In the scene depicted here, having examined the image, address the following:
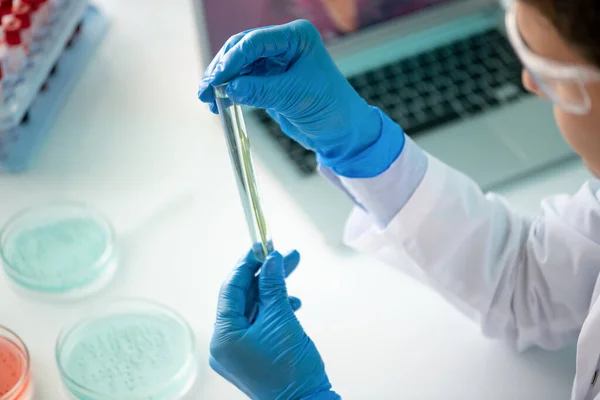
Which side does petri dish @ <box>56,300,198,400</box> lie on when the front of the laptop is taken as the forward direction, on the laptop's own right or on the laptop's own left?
on the laptop's own right

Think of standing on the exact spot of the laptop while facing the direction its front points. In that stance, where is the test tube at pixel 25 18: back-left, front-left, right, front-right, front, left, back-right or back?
back-right

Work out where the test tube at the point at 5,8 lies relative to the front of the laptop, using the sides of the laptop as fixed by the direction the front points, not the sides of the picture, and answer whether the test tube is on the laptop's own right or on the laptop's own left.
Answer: on the laptop's own right

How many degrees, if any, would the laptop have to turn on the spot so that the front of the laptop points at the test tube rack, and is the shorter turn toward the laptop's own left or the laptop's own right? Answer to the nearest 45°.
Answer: approximately 135° to the laptop's own right

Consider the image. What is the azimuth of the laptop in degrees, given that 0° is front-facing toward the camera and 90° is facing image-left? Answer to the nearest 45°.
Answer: approximately 315°

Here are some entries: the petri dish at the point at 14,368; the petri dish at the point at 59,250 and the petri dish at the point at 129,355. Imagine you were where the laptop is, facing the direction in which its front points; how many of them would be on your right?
3

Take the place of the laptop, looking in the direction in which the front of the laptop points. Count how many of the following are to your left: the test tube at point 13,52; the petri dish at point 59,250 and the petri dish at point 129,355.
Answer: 0

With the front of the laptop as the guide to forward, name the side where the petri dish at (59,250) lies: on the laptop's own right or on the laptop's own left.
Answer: on the laptop's own right

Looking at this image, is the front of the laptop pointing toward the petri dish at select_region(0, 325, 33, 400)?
no

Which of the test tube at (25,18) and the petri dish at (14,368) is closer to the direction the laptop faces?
the petri dish

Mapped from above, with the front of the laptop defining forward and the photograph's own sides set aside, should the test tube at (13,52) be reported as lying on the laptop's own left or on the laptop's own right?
on the laptop's own right
